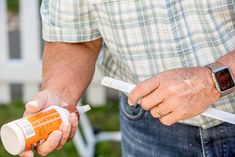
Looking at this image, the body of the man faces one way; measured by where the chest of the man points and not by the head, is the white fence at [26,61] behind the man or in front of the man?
behind

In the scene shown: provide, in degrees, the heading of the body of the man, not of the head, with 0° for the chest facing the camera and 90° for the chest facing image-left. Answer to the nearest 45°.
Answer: approximately 0°
